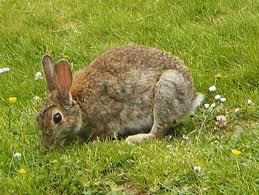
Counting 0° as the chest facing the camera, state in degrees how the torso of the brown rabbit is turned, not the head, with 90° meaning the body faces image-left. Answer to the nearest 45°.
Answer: approximately 90°

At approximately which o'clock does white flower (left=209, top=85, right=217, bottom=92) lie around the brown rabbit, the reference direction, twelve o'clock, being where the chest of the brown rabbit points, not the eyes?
The white flower is roughly at 6 o'clock from the brown rabbit.

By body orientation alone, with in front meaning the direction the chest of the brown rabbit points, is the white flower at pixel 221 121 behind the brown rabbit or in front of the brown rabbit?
behind
